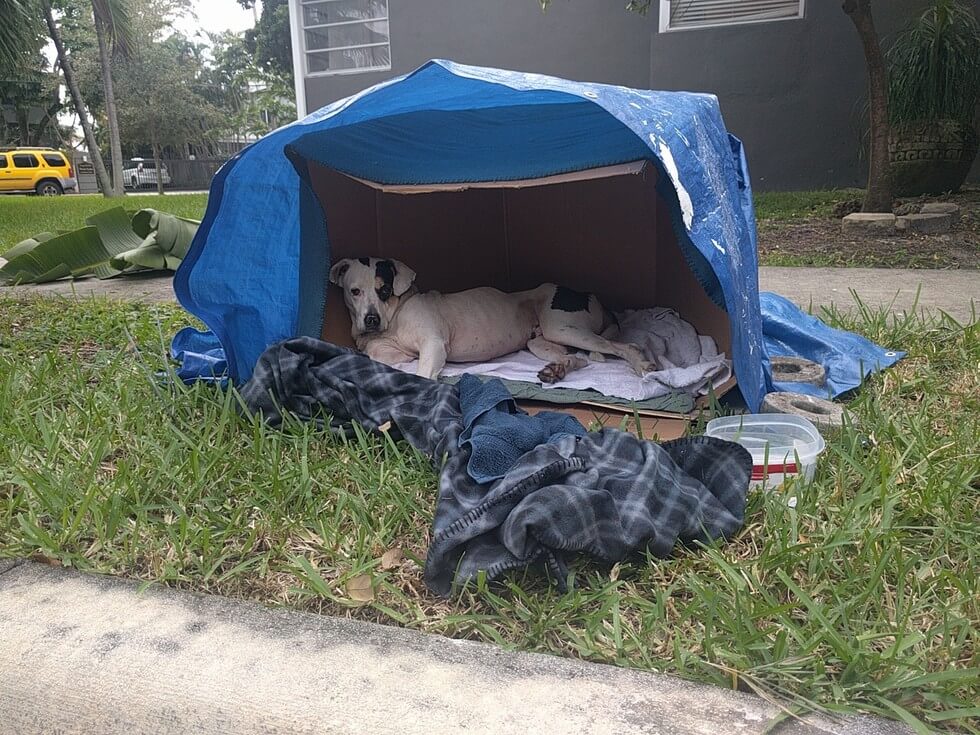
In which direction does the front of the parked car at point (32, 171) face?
to the viewer's left

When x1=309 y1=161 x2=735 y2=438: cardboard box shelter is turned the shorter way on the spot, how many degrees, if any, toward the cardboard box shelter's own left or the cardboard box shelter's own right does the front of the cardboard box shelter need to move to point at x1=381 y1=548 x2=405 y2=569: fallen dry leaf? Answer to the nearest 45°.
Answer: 0° — it already faces it

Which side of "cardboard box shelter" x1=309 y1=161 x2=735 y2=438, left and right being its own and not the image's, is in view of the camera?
front

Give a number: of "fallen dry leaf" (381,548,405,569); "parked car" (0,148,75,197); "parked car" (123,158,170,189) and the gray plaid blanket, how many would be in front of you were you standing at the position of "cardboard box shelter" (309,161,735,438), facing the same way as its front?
2

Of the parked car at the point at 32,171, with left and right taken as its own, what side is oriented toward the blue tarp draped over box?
left

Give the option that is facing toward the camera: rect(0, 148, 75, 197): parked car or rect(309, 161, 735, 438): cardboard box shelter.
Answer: the cardboard box shelter

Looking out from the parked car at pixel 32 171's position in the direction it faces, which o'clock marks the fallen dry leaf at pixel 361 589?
The fallen dry leaf is roughly at 9 o'clock from the parked car.

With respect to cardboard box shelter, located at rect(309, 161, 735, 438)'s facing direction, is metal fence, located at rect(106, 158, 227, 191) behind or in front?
behind

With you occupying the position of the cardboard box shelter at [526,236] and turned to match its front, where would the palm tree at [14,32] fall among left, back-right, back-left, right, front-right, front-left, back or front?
back-right

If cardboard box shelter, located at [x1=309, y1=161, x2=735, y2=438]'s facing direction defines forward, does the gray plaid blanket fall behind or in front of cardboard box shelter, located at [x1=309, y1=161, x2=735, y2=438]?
in front

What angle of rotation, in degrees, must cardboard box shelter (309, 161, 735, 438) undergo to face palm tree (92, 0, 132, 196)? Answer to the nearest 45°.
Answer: approximately 135° to its right

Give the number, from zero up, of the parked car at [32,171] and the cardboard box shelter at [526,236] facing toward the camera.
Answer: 1

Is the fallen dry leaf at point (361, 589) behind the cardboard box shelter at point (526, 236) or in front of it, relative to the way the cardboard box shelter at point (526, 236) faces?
in front

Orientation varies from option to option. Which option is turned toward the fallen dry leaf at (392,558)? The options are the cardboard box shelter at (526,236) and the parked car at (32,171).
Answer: the cardboard box shelter

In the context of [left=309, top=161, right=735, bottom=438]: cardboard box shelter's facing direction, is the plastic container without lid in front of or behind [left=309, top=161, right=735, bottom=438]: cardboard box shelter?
in front
